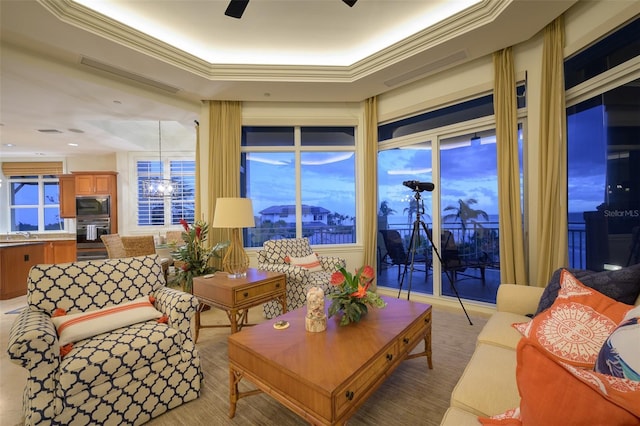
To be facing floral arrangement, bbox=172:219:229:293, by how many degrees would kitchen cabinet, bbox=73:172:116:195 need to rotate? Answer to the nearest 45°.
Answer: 0° — it already faces it

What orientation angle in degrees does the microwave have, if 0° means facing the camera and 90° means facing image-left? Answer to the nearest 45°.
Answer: approximately 0°

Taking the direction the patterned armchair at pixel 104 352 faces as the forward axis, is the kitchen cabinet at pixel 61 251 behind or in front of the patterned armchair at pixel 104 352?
behind

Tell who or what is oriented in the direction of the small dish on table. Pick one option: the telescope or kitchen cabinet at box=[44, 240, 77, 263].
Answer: the kitchen cabinet

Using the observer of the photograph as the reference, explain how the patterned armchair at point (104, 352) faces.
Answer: facing the viewer and to the right of the viewer

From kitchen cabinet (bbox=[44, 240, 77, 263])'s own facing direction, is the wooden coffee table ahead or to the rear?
ahead

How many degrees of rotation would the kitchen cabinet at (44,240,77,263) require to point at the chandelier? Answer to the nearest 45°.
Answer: approximately 45° to its left

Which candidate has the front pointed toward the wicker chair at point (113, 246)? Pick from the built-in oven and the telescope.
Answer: the built-in oven

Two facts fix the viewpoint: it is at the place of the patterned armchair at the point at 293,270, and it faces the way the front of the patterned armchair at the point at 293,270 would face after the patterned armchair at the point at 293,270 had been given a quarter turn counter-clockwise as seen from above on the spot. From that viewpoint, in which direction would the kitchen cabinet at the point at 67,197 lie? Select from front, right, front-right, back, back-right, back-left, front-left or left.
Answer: left

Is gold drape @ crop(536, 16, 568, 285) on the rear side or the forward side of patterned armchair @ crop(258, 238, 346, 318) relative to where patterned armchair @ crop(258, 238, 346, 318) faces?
on the forward side

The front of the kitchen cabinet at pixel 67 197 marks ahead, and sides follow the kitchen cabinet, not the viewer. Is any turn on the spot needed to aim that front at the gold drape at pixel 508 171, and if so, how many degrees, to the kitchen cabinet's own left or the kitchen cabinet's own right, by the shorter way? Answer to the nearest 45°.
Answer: approximately 45° to the kitchen cabinet's own left
